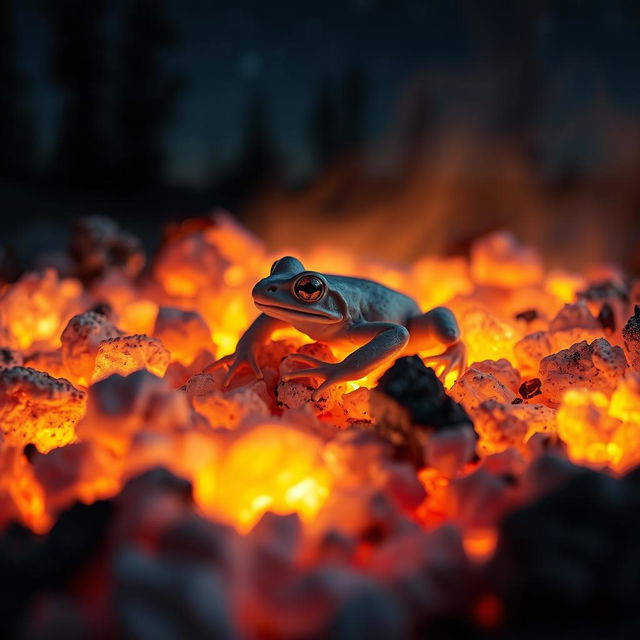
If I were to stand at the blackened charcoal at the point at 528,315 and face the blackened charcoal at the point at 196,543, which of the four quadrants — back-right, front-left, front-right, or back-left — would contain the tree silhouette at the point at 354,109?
back-right

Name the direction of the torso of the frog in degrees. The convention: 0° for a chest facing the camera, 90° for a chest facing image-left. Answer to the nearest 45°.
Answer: approximately 45°

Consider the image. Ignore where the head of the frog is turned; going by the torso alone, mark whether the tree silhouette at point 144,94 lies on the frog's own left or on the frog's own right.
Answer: on the frog's own right

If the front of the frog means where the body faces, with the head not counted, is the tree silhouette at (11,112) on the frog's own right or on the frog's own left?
on the frog's own right
